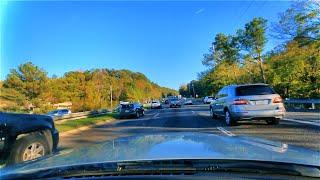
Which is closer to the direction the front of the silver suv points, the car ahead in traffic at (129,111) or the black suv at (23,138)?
the car ahead in traffic

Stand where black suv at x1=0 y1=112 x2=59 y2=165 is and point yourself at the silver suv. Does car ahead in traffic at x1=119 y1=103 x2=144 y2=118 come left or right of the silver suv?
left

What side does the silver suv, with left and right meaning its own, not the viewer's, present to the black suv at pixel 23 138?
left

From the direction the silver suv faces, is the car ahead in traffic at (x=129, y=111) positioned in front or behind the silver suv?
in front

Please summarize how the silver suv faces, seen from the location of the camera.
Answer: facing away from the viewer and to the left of the viewer
